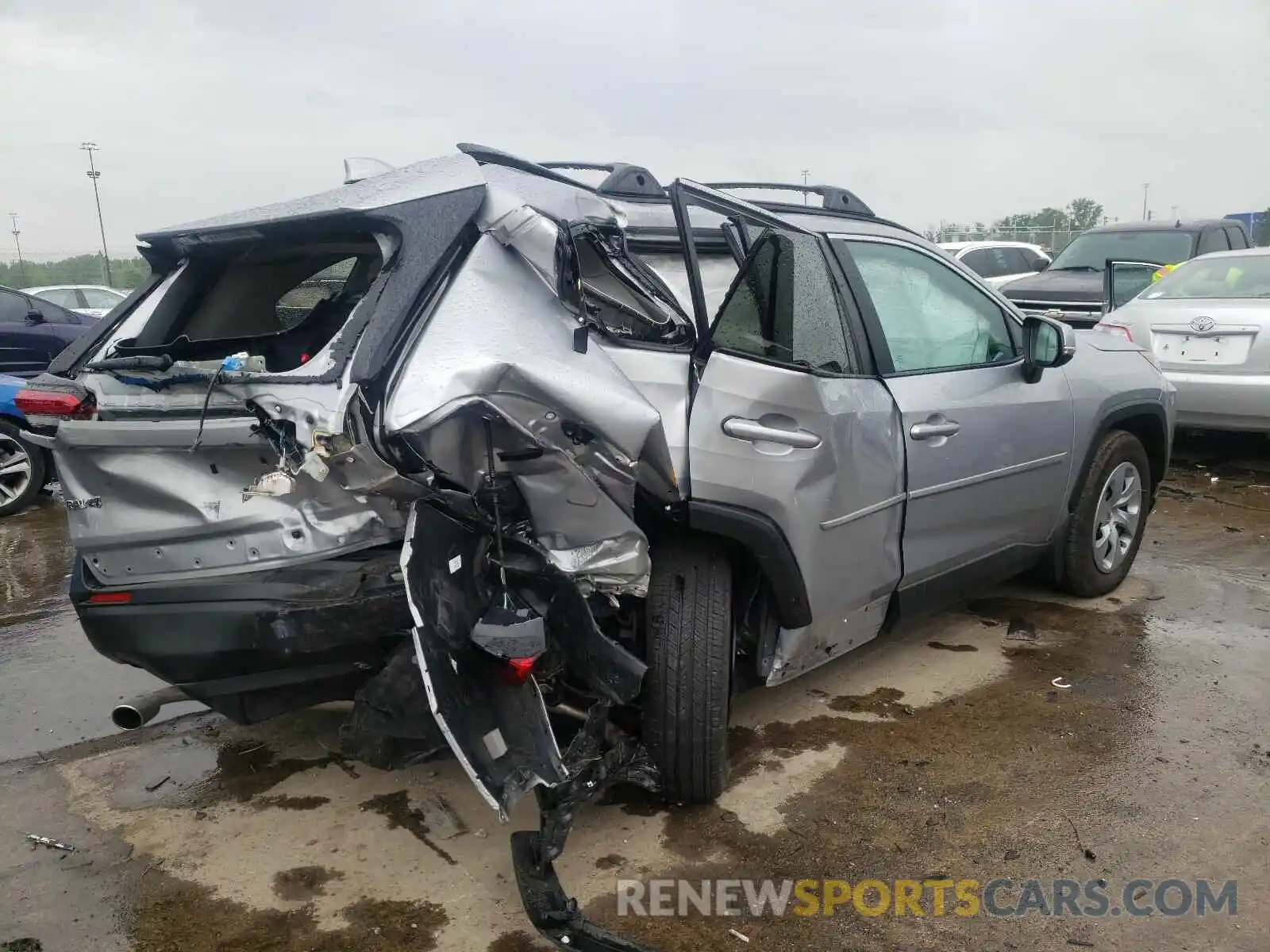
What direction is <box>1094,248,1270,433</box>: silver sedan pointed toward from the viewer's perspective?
away from the camera

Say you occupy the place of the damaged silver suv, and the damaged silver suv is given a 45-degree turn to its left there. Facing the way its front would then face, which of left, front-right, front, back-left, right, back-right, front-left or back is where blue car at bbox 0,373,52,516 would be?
front-left

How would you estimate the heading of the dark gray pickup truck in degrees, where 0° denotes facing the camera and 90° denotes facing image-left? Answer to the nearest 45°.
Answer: approximately 45°

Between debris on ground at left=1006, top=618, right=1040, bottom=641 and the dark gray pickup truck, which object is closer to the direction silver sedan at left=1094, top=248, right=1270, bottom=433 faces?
the dark gray pickup truck

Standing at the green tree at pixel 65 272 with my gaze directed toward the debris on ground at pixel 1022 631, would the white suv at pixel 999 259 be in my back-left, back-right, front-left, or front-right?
front-left

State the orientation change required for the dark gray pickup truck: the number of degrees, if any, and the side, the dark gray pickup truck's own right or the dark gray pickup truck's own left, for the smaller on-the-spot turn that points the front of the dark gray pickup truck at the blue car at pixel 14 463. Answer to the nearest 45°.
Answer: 0° — it already faces it

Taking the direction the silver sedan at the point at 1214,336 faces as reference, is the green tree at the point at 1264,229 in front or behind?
in front

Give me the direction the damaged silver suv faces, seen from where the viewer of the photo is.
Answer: facing away from the viewer and to the right of the viewer

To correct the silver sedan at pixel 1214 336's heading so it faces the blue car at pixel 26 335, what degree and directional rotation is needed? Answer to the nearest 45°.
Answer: approximately 90° to its left

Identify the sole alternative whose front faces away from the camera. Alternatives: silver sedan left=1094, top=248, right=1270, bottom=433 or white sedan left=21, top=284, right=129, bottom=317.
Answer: silver sedan left=1094, top=248, right=1270, bottom=433

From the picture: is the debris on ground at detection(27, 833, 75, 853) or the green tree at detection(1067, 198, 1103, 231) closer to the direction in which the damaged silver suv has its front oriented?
the green tree
